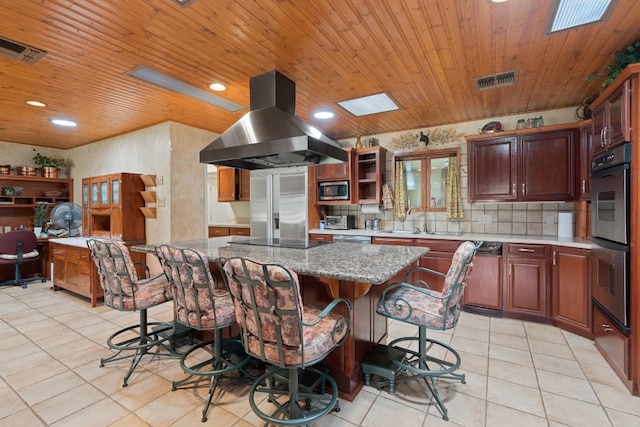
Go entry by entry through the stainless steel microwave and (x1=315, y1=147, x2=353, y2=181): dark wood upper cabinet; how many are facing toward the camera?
2

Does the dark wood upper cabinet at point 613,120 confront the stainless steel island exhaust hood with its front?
yes

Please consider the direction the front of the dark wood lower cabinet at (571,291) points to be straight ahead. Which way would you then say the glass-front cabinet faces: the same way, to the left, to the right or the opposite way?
to the left

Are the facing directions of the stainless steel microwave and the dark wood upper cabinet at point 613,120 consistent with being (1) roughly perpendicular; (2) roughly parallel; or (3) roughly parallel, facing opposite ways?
roughly perpendicular

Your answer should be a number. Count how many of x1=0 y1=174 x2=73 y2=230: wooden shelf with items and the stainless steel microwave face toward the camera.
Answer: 2

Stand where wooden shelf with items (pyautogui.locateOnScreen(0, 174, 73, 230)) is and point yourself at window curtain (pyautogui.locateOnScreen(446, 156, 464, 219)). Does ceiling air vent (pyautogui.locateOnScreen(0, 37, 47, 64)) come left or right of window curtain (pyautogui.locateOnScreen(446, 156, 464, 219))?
right

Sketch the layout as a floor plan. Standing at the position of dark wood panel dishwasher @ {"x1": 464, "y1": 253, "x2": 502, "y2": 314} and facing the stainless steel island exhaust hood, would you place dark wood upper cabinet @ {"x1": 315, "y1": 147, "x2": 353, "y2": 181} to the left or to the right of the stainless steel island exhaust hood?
right

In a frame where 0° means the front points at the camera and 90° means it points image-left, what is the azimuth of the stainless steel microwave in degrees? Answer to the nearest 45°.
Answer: approximately 0°

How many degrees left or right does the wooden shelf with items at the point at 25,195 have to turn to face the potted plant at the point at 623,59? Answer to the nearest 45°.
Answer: approximately 45° to its left

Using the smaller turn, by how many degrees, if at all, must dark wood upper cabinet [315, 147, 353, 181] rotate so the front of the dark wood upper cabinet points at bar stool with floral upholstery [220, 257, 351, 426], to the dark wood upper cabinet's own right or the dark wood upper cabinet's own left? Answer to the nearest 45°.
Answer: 0° — it already faces it

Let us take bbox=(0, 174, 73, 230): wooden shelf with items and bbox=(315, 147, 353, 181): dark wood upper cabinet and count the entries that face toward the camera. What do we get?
2

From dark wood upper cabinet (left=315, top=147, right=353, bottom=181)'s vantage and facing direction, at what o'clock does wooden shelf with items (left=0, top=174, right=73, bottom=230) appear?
The wooden shelf with items is roughly at 3 o'clock from the dark wood upper cabinet.

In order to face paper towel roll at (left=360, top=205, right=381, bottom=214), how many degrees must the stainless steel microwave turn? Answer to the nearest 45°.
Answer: approximately 90° to its left

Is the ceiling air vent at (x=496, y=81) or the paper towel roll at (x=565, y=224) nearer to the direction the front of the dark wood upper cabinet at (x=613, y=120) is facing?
the ceiling air vent
